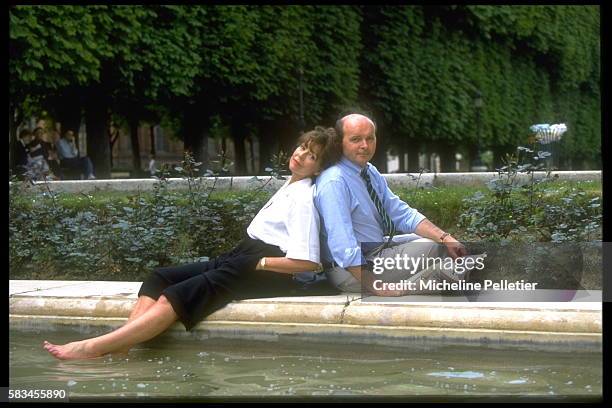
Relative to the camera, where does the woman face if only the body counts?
to the viewer's left

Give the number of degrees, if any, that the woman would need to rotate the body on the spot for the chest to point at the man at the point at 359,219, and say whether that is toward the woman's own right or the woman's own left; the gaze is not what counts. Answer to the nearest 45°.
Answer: approximately 180°

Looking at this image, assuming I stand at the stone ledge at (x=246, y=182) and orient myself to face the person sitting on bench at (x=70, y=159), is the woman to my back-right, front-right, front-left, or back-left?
back-left

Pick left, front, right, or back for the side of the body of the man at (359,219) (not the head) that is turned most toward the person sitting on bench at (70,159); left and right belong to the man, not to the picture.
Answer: back

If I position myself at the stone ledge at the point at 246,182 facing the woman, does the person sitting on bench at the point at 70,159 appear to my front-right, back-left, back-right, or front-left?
back-right

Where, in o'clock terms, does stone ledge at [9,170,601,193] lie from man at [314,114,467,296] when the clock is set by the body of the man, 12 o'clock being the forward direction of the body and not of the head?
The stone ledge is roughly at 7 o'clock from the man.

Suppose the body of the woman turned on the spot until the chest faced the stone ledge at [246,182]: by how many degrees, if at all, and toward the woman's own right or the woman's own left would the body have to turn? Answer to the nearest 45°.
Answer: approximately 90° to the woman's own right

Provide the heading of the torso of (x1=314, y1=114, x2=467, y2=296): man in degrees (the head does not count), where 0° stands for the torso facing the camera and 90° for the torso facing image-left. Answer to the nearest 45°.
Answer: approximately 315°

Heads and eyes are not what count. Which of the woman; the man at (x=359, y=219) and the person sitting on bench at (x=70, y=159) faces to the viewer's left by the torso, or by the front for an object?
the woman
